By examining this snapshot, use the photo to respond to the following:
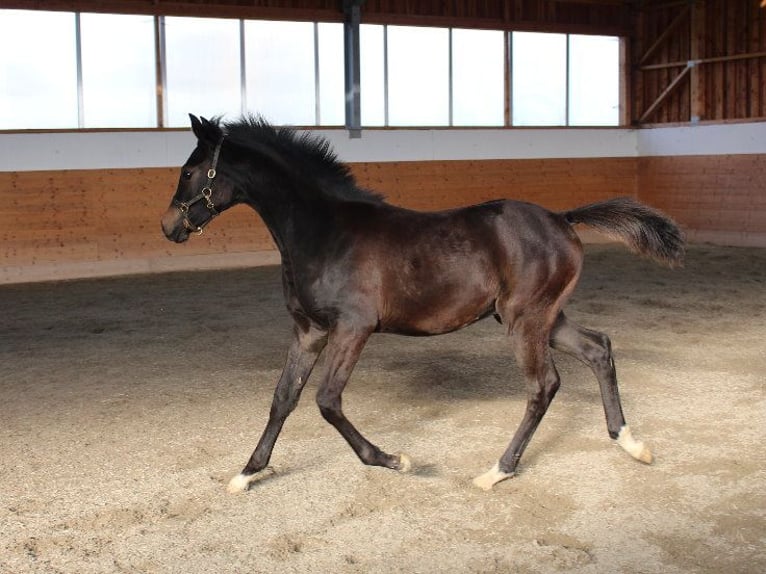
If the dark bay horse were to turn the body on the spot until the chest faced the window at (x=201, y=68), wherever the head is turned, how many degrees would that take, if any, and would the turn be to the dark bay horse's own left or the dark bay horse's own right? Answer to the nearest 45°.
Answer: approximately 90° to the dark bay horse's own right

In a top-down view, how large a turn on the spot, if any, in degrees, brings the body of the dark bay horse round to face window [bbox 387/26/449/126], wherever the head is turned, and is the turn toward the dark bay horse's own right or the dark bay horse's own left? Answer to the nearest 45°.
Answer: approximately 90° to the dark bay horse's own right

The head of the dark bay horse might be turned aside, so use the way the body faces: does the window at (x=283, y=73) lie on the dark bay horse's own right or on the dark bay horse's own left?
on the dark bay horse's own right

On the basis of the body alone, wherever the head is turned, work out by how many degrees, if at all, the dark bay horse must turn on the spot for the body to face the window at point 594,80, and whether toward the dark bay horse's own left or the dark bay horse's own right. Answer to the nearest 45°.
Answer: approximately 90° to the dark bay horse's own right

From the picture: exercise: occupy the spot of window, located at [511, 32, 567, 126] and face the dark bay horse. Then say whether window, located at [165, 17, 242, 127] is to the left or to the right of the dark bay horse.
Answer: right

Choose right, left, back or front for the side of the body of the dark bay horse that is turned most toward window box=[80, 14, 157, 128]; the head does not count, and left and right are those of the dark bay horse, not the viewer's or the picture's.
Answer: right

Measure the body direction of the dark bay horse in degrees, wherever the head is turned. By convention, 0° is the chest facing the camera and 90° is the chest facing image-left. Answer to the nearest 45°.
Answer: approximately 90°

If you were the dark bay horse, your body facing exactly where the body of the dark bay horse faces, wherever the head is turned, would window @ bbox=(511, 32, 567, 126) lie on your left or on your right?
on your right

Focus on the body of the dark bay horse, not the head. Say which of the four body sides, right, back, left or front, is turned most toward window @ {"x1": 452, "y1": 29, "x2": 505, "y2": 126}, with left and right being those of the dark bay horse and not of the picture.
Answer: right
